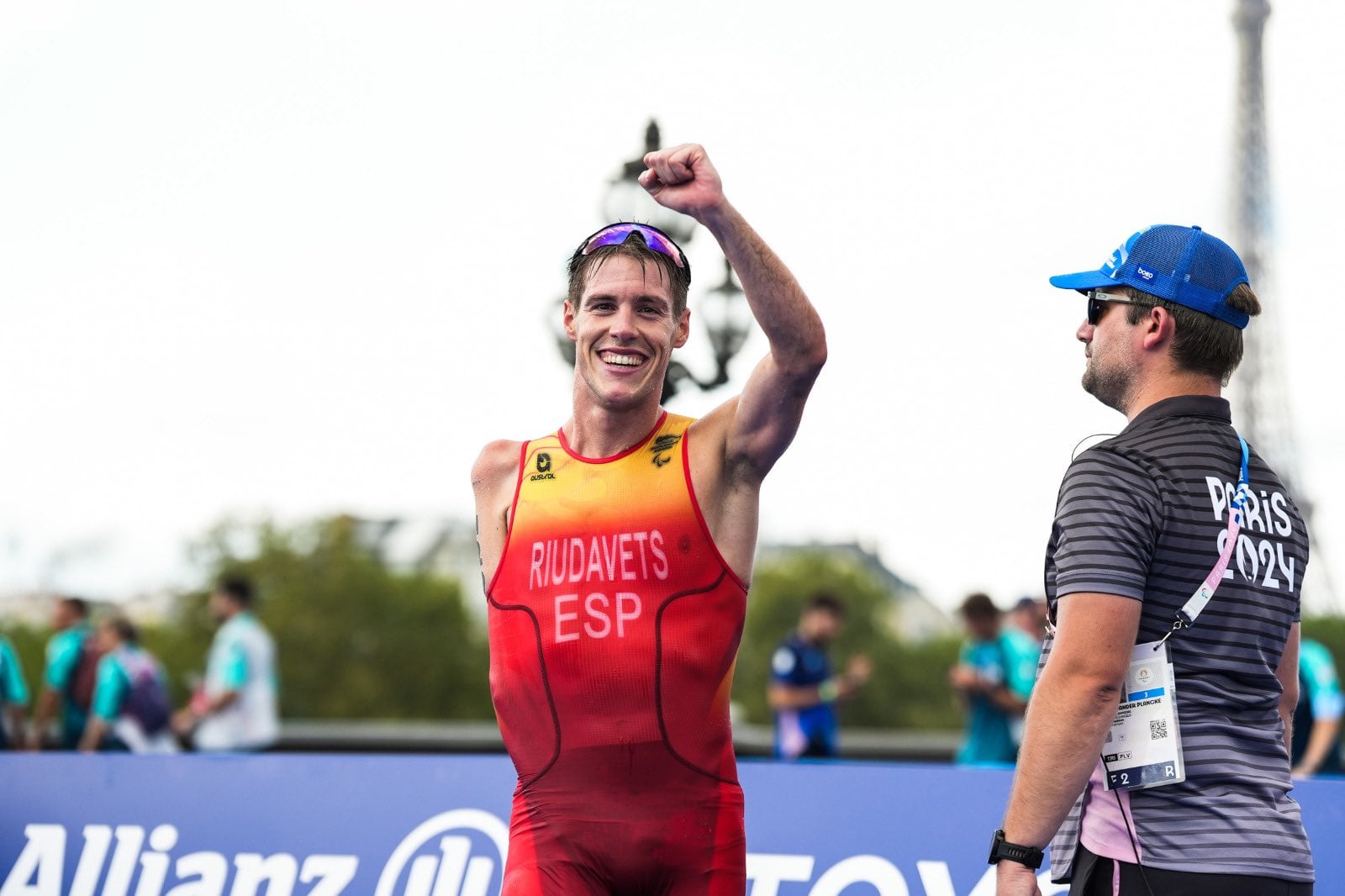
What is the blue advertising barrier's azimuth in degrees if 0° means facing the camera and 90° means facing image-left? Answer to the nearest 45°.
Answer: approximately 0°

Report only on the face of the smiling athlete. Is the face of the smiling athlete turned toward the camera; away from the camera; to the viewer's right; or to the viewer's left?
toward the camera

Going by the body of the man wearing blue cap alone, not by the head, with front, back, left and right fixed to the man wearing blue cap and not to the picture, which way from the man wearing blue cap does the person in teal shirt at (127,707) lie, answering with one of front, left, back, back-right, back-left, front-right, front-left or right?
front

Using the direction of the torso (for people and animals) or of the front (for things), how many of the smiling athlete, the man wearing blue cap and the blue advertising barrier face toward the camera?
2

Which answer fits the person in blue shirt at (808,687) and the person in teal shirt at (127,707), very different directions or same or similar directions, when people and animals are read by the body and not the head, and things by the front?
very different directions

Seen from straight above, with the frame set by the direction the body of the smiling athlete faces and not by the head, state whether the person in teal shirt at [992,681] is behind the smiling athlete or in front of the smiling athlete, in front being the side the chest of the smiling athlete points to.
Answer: behind

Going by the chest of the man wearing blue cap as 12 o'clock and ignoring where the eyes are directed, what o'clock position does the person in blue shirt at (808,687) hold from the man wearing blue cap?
The person in blue shirt is roughly at 1 o'clock from the man wearing blue cap.

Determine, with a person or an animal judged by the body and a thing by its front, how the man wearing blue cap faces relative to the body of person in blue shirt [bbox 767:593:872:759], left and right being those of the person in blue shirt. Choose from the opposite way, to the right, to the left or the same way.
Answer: the opposite way

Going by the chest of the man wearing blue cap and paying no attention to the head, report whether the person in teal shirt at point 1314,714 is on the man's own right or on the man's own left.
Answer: on the man's own right

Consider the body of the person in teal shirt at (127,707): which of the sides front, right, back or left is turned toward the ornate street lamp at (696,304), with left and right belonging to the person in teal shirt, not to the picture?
back

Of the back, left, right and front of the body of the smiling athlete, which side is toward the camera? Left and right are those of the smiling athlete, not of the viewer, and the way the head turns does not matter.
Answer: front

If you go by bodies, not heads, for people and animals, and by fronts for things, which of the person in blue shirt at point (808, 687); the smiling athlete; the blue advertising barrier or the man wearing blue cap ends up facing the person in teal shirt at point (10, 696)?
the man wearing blue cap

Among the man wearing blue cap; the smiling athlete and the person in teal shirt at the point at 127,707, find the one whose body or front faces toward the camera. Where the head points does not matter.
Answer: the smiling athlete
